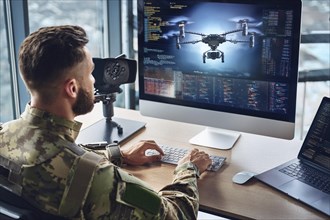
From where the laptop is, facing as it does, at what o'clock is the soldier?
The soldier is roughly at 12 o'clock from the laptop.

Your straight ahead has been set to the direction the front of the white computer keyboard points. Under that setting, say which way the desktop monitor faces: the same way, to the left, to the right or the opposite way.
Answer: the same way

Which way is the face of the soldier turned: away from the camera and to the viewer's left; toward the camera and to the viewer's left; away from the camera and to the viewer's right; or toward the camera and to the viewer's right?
away from the camera and to the viewer's right

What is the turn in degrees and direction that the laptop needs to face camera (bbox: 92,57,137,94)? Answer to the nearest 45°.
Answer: approximately 45° to its right

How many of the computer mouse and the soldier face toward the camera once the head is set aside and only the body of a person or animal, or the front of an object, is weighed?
0

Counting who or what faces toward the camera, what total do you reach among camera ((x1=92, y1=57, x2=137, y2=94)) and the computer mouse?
1

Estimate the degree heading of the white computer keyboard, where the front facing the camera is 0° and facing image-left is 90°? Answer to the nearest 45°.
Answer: approximately 45°

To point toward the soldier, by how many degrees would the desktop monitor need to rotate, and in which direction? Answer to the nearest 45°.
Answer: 0° — it already faces them

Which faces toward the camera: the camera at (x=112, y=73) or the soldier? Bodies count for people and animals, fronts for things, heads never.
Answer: the camera

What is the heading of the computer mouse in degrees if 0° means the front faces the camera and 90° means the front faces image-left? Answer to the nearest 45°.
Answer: approximately 225°

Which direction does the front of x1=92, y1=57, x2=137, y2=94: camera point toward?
toward the camera

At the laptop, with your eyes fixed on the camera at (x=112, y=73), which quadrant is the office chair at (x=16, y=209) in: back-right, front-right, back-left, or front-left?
front-left

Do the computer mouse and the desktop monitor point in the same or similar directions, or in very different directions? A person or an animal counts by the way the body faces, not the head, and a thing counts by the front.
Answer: very different directions

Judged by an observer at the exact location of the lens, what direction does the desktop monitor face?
facing the viewer and to the left of the viewer

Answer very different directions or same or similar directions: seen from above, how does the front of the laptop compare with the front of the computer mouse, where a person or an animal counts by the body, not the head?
very different directions

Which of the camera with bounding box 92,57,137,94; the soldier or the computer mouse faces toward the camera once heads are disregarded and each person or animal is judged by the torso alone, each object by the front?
the camera

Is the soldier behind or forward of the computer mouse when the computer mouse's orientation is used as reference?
behind
